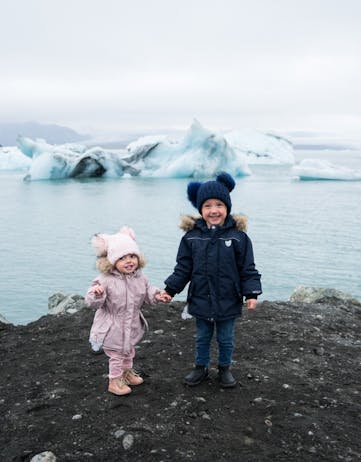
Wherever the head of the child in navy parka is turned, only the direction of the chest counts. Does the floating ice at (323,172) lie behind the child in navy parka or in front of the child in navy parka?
behind

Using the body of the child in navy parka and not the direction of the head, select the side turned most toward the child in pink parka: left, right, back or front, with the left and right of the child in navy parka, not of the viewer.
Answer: right

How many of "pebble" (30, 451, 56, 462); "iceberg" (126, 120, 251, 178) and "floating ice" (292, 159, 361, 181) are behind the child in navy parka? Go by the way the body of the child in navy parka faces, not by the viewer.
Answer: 2

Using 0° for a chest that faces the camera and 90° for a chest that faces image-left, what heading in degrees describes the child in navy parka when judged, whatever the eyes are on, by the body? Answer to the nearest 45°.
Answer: approximately 0°

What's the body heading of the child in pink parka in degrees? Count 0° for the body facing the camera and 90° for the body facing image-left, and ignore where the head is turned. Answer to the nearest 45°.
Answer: approximately 315°

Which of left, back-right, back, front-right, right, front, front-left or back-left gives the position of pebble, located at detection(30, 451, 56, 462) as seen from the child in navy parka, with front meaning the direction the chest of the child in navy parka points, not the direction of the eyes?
front-right
